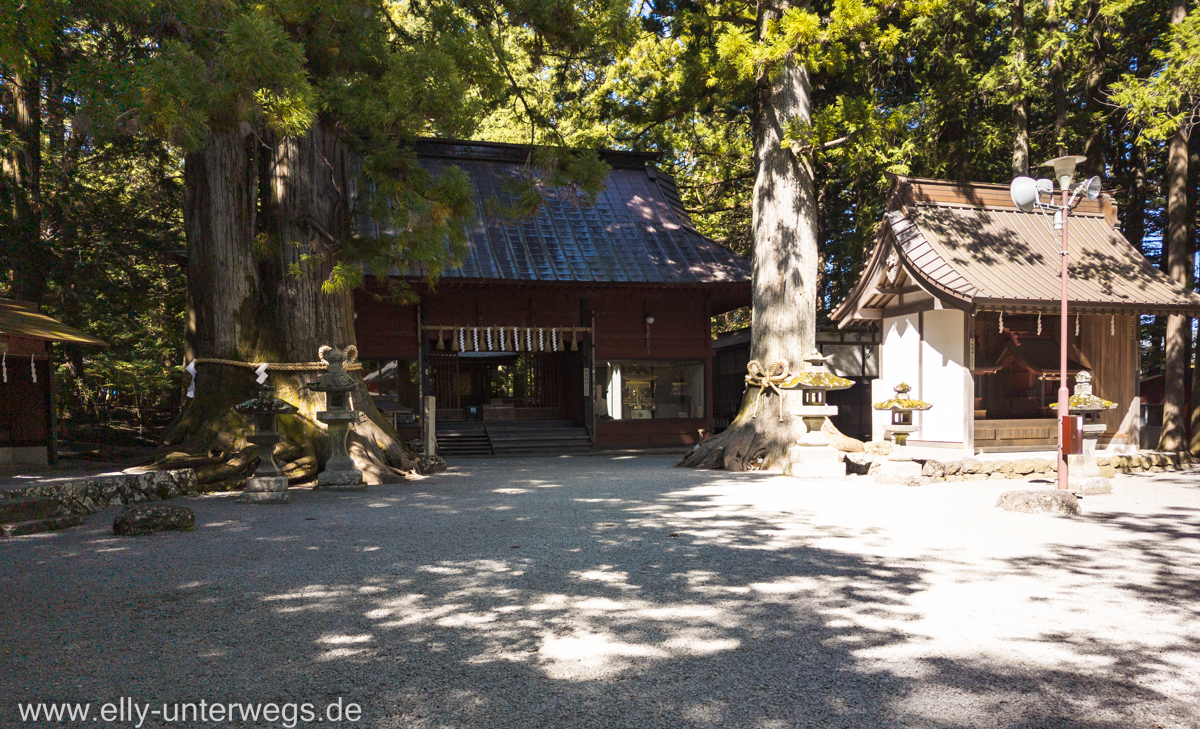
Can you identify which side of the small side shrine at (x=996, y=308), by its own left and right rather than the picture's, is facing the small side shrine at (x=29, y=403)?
right

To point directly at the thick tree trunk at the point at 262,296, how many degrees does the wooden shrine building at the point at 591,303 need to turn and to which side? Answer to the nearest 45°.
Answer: approximately 45° to its right

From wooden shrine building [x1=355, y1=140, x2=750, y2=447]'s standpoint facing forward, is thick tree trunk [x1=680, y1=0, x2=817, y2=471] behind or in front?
in front

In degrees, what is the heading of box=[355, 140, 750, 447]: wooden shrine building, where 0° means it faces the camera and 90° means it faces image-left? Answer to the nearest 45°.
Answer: approximately 0°

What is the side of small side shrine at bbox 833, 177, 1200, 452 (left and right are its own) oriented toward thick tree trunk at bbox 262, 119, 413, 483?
right

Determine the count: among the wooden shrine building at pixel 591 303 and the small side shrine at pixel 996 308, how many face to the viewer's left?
0

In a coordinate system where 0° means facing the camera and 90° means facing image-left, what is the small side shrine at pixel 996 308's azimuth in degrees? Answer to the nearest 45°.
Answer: approximately 315°
